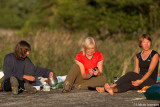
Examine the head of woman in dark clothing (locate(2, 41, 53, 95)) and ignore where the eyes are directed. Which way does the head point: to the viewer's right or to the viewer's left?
to the viewer's right

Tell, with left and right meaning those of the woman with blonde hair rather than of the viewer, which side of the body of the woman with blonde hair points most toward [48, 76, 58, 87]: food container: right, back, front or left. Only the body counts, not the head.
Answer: right

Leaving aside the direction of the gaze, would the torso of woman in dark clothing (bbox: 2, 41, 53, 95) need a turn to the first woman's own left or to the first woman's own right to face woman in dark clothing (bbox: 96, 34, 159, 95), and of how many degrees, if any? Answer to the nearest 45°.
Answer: approximately 45° to the first woman's own left

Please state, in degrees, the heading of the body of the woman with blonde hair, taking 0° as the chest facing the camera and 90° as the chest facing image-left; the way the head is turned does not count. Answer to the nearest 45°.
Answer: approximately 0°

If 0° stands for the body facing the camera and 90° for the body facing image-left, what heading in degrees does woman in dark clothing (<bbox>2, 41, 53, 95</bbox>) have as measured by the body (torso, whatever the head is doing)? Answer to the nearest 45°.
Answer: approximately 315°

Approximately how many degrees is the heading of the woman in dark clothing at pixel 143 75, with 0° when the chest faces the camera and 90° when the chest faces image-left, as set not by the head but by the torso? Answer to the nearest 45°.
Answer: approximately 45°
